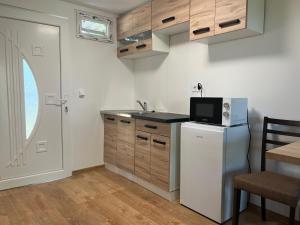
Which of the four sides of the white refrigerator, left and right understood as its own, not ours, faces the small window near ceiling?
right

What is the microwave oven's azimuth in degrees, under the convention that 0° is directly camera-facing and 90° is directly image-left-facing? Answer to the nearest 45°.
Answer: approximately 45°

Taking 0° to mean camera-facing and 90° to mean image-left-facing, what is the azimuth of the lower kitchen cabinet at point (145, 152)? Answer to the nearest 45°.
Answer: approximately 45°

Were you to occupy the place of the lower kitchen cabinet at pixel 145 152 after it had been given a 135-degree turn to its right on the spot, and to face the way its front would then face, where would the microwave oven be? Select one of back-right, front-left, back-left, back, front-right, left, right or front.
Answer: back-right

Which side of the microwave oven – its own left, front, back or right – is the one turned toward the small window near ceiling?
right

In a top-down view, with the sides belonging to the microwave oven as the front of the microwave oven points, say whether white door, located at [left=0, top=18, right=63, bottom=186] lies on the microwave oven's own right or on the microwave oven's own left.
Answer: on the microwave oven's own right

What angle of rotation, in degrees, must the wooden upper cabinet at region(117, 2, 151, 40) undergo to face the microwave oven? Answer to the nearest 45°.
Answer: approximately 90° to its left
